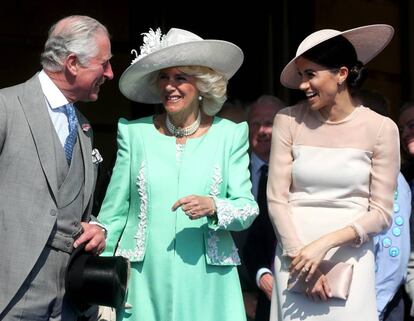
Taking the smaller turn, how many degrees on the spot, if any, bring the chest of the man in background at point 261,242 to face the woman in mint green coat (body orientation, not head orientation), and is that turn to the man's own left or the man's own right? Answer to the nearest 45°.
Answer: approximately 45° to the man's own right

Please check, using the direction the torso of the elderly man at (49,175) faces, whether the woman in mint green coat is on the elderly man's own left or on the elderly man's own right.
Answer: on the elderly man's own left

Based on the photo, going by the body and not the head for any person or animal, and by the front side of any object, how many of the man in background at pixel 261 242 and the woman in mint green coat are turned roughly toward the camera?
2

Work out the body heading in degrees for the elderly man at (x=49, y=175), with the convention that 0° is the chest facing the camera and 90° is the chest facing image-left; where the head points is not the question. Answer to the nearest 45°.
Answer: approximately 315°

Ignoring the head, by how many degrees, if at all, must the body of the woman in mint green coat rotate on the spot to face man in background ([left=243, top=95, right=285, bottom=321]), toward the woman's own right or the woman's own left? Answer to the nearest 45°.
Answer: approximately 135° to the woman's own left

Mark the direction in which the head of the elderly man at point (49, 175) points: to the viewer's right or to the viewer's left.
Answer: to the viewer's right

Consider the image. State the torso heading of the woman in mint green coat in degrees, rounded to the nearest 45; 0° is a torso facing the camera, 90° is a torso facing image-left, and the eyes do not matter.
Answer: approximately 0°
